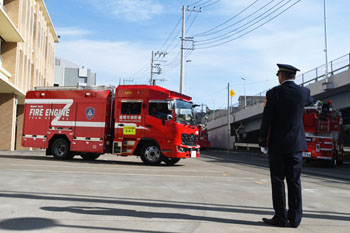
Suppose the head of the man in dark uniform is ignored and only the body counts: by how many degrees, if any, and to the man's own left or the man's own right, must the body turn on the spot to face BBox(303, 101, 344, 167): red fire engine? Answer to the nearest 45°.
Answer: approximately 45° to the man's own right

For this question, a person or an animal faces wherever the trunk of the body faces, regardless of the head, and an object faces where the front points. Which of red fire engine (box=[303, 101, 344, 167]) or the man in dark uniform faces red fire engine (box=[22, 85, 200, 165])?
the man in dark uniform

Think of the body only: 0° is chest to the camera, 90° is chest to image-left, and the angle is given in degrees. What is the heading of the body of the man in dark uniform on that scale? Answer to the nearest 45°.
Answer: approximately 135°

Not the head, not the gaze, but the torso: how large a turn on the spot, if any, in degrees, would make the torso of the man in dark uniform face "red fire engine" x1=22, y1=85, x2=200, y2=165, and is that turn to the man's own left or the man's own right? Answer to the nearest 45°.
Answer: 0° — they already face it

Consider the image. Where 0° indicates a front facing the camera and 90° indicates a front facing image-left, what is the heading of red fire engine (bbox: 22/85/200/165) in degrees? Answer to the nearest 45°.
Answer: approximately 315°

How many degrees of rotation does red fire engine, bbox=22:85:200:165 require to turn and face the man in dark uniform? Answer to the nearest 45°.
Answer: approximately 45° to its right

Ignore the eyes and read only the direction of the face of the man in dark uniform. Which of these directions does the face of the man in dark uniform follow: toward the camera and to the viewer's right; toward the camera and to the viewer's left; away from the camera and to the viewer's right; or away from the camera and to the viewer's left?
away from the camera and to the viewer's left
